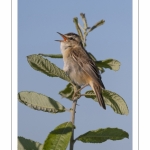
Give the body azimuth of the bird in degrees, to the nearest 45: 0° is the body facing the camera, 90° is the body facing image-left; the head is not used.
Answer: approximately 90°
